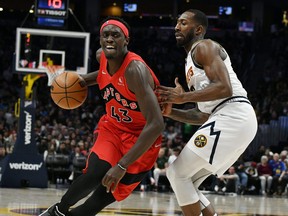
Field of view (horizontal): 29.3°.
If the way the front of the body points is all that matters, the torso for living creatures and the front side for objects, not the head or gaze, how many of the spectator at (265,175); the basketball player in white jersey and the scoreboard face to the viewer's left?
1

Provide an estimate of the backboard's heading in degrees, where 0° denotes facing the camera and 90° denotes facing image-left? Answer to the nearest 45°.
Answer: approximately 0°

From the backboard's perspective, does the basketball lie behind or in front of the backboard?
in front

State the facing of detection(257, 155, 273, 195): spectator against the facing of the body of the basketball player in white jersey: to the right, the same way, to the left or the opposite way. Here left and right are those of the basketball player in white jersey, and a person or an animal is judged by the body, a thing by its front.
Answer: to the left

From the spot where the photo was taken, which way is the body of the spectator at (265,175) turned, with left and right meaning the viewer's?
facing the viewer

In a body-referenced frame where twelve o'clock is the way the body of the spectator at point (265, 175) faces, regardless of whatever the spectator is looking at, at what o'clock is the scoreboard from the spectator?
The scoreboard is roughly at 2 o'clock from the spectator.

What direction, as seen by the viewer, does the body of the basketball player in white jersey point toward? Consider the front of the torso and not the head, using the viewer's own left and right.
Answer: facing to the left of the viewer

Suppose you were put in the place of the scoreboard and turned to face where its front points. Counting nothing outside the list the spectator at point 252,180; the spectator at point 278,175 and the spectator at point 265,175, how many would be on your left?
3

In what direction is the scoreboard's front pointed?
toward the camera

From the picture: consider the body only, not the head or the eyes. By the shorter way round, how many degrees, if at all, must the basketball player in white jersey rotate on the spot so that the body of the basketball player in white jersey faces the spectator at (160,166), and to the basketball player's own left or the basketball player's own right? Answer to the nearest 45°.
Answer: approximately 90° to the basketball player's own right

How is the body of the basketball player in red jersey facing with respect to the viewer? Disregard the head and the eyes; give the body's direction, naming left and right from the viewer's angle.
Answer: facing the viewer and to the left of the viewer

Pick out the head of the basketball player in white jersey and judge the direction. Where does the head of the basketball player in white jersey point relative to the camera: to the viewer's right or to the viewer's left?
to the viewer's left
